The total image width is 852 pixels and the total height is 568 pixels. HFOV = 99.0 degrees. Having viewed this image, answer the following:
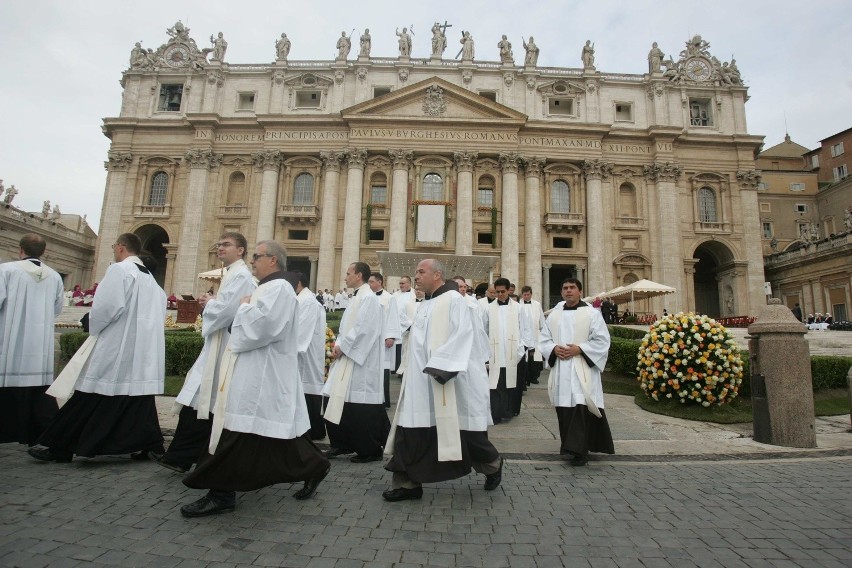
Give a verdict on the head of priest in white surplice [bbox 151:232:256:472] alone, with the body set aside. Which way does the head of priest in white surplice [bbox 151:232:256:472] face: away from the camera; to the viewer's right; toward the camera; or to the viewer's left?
to the viewer's left

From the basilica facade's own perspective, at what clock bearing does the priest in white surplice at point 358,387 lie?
The priest in white surplice is roughly at 12 o'clock from the basilica facade.

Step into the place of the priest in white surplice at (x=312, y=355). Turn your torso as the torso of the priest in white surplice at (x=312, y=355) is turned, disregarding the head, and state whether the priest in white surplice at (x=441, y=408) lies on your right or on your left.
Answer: on your left

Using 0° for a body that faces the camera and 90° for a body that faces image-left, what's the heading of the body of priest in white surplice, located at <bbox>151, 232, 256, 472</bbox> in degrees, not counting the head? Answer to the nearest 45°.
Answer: approximately 90°

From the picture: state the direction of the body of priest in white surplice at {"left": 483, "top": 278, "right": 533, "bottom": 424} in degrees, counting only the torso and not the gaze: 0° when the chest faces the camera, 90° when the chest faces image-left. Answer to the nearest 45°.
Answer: approximately 0°

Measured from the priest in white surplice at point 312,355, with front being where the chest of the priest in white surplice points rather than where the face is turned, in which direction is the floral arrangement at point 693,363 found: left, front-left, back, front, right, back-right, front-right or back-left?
back

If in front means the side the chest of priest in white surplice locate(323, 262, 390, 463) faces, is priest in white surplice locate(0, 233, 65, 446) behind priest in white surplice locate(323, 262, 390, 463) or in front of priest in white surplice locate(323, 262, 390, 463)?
in front

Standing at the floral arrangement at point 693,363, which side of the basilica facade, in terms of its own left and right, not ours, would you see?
front

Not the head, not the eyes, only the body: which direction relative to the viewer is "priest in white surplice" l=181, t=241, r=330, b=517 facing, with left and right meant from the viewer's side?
facing to the left of the viewer

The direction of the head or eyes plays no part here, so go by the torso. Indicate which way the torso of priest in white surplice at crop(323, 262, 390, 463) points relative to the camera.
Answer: to the viewer's left
